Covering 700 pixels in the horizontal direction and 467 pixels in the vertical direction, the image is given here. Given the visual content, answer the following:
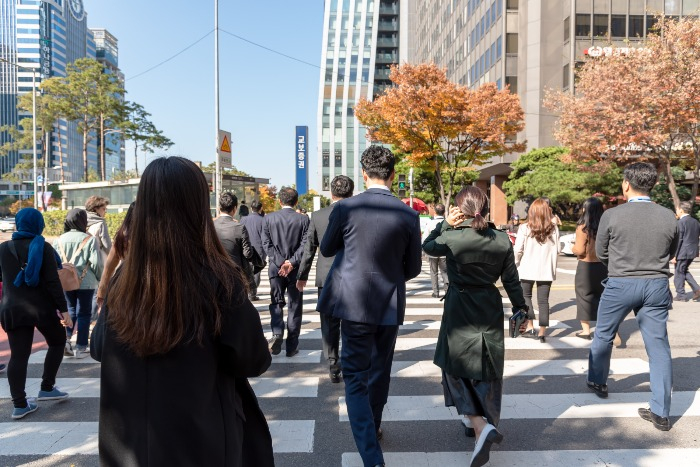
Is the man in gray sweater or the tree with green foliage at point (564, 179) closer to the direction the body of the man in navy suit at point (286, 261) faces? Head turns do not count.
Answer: the tree with green foliage

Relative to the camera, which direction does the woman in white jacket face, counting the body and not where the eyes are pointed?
away from the camera

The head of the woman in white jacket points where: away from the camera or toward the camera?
away from the camera

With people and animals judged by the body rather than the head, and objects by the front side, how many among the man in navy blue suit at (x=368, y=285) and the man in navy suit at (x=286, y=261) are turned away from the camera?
2

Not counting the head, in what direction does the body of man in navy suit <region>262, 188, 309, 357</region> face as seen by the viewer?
away from the camera

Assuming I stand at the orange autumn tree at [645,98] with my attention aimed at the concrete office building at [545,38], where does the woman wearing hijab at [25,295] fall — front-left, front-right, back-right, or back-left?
back-left

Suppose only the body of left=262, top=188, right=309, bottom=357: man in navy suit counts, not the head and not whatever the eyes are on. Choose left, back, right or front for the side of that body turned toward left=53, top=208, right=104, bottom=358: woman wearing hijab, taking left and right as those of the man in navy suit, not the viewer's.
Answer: left

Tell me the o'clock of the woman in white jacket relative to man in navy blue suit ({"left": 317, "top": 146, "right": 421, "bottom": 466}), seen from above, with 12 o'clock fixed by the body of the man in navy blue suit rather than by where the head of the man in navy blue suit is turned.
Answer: The woman in white jacket is roughly at 1 o'clock from the man in navy blue suit.

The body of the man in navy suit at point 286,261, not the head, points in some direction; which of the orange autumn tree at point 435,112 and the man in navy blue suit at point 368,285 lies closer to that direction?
the orange autumn tree

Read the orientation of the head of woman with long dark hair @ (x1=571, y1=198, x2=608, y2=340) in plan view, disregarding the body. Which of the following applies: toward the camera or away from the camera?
away from the camera

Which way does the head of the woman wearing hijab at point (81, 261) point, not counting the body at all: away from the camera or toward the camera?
away from the camera

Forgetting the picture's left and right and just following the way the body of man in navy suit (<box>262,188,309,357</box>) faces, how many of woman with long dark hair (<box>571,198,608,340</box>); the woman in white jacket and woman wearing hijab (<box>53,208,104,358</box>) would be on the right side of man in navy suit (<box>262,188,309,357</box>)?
2

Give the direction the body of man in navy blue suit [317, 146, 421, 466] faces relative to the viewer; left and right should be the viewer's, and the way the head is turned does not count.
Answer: facing away from the viewer
